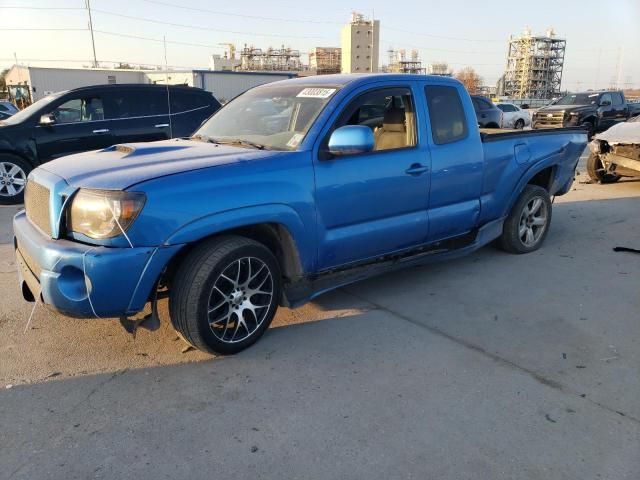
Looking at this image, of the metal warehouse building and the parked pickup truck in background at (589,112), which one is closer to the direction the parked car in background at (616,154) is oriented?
the metal warehouse building

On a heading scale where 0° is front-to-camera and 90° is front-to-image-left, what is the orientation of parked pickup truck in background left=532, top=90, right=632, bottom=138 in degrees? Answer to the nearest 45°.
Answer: approximately 45°

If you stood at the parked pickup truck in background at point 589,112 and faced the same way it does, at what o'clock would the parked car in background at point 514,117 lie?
the parked car in background at point 514,117 is roughly at 3 o'clock from the parked pickup truck in background at point 589,112.

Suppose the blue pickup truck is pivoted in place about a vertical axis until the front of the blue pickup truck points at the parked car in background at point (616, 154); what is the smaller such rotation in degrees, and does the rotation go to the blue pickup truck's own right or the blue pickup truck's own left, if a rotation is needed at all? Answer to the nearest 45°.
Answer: approximately 180°

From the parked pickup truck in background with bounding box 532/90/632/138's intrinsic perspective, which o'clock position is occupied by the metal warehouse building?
The metal warehouse building is roughly at 2 o'clock from the parked pickup truck in background.
